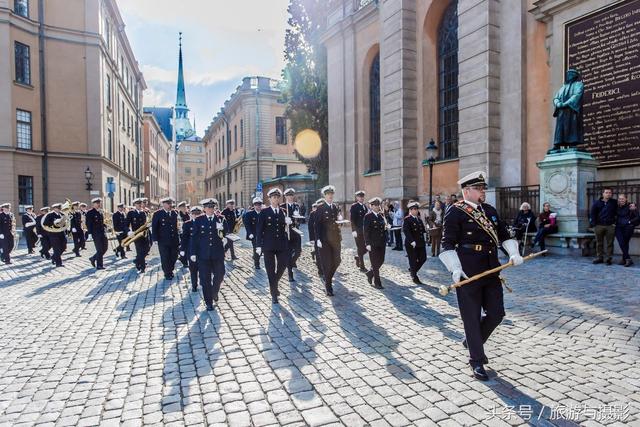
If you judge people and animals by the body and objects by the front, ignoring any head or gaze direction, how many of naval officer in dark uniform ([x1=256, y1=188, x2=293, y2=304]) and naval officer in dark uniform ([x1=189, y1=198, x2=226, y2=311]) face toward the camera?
2

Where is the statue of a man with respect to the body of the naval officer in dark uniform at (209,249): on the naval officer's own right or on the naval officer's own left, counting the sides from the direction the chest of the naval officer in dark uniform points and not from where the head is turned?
on the naval officer's own left

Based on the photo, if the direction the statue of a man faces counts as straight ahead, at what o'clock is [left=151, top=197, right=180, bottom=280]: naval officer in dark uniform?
The naval officer in dark uniform is roughly at 12 o'clock from the statue of a man.

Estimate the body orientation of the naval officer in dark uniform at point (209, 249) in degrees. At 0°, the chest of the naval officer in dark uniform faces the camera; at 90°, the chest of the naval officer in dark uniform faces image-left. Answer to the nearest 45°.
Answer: approximately 0°

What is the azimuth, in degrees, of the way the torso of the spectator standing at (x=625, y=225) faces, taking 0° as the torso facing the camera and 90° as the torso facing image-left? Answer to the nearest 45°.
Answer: approximately 45°

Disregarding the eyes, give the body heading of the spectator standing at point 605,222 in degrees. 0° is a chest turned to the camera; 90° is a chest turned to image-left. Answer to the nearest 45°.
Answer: approximately 0°

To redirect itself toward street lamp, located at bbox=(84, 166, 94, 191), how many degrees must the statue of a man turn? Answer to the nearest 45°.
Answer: approximately 45° to its right

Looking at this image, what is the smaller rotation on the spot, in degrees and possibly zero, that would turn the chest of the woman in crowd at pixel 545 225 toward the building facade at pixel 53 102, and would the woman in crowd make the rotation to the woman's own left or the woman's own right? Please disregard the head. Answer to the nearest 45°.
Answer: approximately 45° to the woman's own right

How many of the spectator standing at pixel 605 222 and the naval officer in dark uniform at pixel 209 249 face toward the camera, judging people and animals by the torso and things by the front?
2
